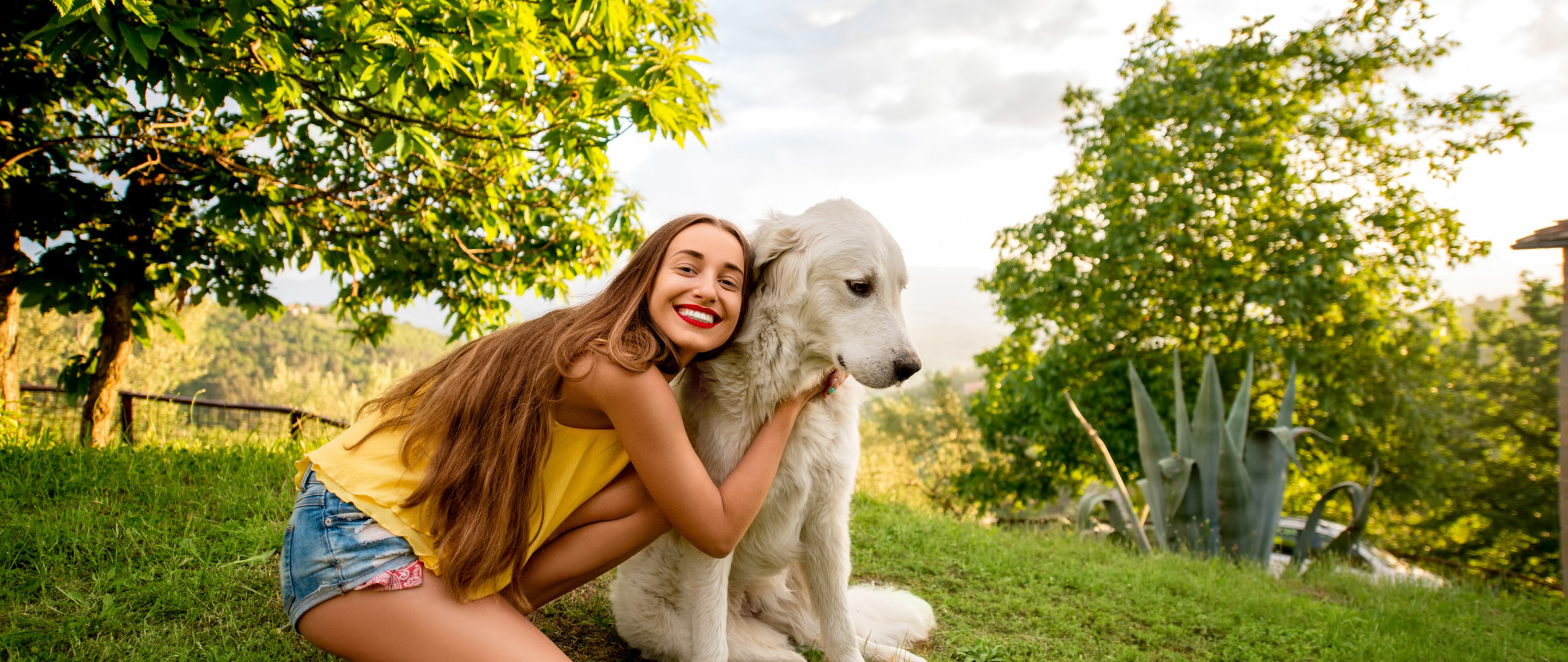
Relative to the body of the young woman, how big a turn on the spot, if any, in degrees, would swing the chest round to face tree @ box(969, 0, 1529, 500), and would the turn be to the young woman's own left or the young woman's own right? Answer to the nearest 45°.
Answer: approximately 45° to the young woman's own left

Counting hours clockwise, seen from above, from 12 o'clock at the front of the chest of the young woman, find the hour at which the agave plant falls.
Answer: The agave plant is roughly at 11 o'clock from the young woman.

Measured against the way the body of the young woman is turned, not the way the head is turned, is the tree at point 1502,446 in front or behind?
in front

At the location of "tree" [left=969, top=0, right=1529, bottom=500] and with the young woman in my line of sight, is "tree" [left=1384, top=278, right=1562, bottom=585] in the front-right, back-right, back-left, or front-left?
back-left

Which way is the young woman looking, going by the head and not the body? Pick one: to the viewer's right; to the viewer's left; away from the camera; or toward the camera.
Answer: toward the camera

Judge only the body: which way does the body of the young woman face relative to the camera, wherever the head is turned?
to the viewer's right

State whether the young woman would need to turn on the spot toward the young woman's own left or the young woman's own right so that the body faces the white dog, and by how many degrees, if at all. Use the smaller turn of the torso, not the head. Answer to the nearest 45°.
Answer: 0° — they already face it
